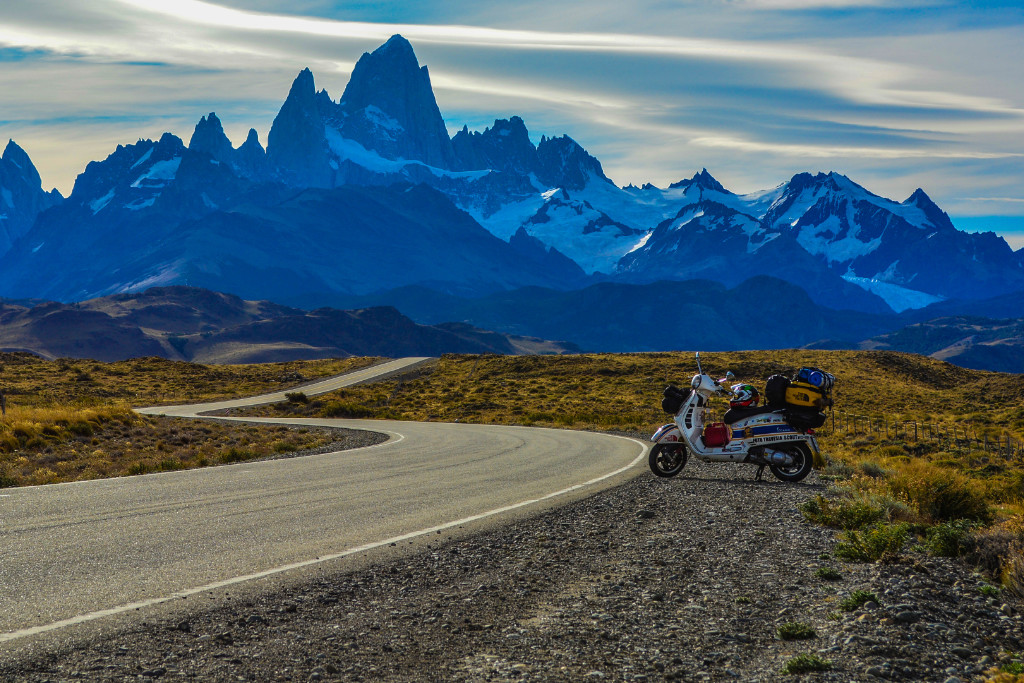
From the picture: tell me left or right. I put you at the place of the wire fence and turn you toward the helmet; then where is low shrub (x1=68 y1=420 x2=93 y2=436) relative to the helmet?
right

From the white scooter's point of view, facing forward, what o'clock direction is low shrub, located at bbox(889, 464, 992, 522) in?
The low shrub is roughly at 8 o'clock from the white scooter.

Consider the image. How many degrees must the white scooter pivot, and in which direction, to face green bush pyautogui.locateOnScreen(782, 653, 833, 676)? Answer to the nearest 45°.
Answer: approximately 90° to its left

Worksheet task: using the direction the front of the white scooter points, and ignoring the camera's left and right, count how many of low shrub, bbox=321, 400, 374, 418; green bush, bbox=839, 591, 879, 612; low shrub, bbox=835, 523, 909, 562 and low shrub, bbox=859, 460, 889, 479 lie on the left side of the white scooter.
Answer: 2

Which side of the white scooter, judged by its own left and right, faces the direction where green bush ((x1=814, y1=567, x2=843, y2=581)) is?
left

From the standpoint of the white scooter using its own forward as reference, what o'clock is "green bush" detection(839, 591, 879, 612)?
The green bush is roughly at 9 o'clock from the white scooter.

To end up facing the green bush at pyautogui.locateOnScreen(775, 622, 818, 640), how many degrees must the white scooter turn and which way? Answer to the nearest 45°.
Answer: approximately 90° to its left

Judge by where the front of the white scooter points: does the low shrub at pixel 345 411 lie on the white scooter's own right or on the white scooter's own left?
on the white scooter's own right

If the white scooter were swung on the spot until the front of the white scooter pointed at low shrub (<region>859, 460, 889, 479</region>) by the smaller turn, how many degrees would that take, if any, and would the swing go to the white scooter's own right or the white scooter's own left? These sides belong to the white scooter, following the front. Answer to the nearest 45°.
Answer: approximately 135° to the white scooter's own right

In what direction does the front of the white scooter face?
to the viewer's left

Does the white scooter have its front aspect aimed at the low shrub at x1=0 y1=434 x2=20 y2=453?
yes
